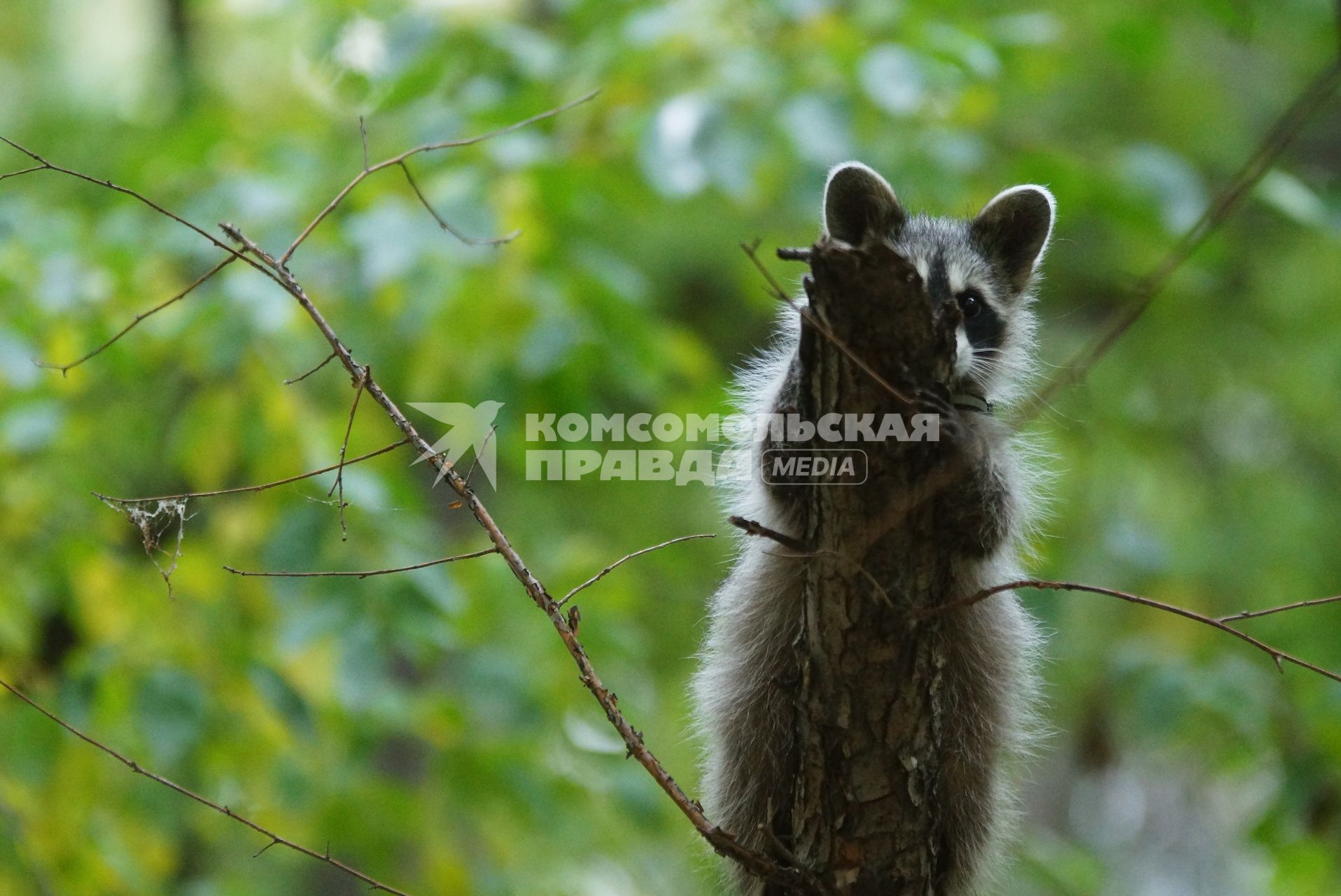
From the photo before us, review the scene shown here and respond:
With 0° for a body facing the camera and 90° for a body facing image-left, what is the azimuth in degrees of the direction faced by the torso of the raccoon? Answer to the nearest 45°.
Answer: approximately 0°

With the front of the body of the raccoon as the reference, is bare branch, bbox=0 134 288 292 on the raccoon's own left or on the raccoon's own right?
on the raccoon's own right
